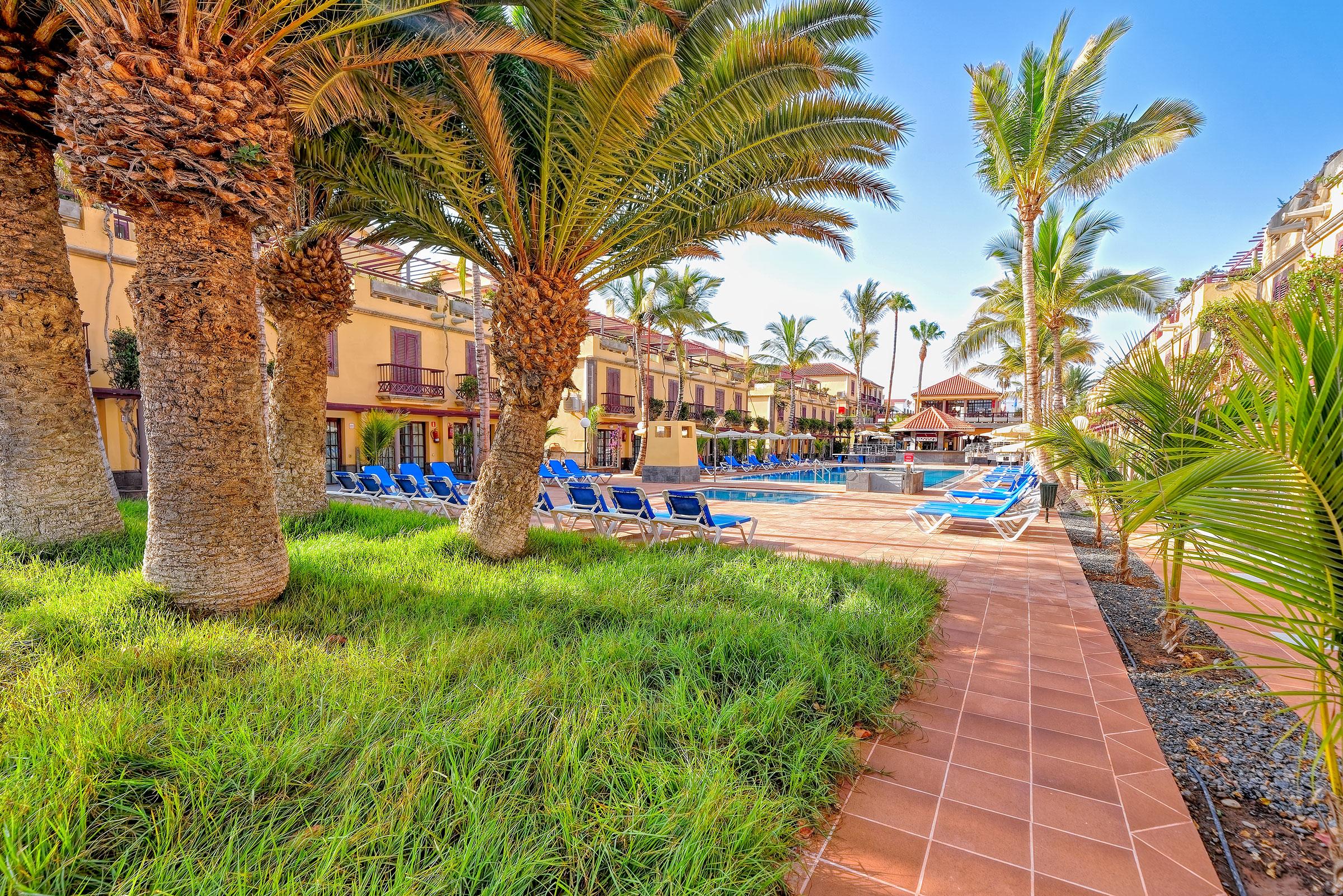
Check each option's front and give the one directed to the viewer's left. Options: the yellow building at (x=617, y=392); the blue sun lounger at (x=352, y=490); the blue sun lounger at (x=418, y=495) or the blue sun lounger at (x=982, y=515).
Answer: the blue sun lounger at (x=982, y=515)

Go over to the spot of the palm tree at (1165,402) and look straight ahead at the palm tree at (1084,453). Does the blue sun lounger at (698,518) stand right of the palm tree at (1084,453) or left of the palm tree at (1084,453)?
left

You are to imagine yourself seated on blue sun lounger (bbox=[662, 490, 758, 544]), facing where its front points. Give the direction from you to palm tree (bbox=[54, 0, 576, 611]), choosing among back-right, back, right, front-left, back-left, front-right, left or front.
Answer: back

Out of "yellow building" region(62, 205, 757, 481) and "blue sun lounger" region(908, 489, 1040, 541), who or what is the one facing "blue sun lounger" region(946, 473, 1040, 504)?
the yellow building

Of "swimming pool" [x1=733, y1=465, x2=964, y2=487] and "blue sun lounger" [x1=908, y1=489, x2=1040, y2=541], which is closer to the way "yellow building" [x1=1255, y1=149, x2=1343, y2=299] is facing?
the blue sun lounger

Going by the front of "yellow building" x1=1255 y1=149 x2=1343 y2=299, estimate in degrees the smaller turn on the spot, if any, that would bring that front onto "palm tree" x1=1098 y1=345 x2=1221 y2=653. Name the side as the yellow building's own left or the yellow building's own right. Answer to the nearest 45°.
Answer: approximately 45° to the yellow building's own left

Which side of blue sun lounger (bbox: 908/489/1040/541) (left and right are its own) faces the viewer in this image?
left

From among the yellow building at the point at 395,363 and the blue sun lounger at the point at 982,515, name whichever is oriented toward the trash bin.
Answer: the yellow building

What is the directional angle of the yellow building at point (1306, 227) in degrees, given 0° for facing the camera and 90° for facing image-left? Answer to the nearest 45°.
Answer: approximately 45°

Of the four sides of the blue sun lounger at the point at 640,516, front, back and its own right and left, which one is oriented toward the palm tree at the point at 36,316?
back
